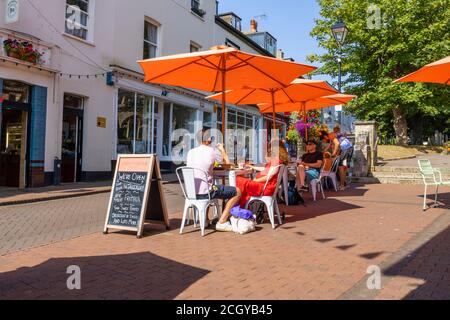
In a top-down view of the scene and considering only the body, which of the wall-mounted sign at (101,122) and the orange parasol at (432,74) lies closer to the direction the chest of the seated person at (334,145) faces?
the wall-mounted sign

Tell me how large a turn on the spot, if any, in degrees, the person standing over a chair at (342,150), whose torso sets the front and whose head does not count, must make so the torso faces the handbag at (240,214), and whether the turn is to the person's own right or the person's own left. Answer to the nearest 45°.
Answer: approximately 90° to the person's own left

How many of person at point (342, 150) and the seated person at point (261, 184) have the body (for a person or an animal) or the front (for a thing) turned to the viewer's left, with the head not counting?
2

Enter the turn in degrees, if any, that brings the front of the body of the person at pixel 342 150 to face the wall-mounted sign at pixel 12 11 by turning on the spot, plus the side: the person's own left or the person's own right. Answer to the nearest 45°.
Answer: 0° — they already face it

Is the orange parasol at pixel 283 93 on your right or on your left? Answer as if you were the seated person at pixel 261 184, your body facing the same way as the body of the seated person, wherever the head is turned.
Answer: on your right

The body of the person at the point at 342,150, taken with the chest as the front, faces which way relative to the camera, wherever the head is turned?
to the viewer's left

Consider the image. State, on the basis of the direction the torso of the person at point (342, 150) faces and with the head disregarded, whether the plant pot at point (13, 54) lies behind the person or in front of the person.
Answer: in front

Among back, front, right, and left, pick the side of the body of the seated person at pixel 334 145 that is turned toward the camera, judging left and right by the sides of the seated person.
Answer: left

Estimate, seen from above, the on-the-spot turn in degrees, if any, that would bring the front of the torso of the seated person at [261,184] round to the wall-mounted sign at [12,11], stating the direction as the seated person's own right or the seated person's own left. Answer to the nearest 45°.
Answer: approximately 45° to the seated person's own right

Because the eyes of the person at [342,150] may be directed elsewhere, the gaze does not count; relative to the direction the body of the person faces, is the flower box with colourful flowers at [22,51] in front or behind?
in front

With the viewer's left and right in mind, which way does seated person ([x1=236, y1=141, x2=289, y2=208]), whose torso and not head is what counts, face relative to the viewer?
facing to the left of the viewer

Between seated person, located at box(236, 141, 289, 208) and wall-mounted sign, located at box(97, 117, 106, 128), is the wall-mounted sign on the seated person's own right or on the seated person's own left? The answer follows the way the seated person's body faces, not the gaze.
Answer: on the seated person's own right
